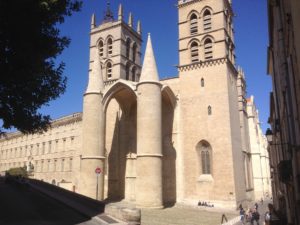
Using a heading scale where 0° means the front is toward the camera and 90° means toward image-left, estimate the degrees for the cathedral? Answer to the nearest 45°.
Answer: approximately 45°

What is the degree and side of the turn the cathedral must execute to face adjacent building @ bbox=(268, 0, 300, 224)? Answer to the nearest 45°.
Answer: approximately 45° to its left

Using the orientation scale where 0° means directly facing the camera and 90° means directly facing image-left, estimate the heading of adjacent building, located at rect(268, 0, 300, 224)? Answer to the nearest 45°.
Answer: approximately 90°

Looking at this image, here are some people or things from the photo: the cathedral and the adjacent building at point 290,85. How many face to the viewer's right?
0

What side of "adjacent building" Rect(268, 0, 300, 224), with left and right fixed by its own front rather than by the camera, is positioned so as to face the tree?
front

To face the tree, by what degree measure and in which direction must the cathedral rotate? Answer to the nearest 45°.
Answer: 0° — it already faces it

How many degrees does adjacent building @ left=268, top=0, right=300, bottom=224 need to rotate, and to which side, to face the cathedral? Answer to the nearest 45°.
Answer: approximately 45° to its right

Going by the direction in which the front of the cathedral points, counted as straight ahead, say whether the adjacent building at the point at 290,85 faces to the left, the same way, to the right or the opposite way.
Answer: to the right

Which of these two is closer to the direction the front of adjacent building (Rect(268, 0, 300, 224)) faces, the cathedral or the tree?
the tree
